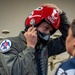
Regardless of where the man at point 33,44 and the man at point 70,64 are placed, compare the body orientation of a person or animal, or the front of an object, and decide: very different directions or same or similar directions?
very different directions

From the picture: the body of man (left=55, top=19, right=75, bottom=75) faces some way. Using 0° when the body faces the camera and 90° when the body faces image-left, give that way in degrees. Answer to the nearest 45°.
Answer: approximately 135°

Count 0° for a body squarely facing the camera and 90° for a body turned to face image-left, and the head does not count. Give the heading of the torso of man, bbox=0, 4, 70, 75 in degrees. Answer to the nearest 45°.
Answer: approximately 315°

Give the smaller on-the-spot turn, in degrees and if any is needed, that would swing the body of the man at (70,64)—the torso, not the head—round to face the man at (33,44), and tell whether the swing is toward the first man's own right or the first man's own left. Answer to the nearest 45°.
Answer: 0° — they already face them
